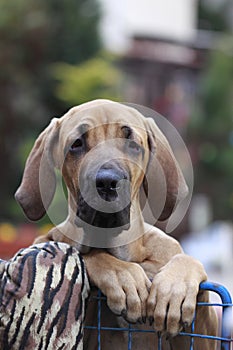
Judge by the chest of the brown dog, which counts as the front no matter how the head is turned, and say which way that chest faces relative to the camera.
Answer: toward the camera

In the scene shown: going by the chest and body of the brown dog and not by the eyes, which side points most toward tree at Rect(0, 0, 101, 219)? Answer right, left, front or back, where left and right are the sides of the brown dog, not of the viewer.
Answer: back

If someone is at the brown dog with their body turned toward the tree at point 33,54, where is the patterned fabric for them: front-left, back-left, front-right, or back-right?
back-left
